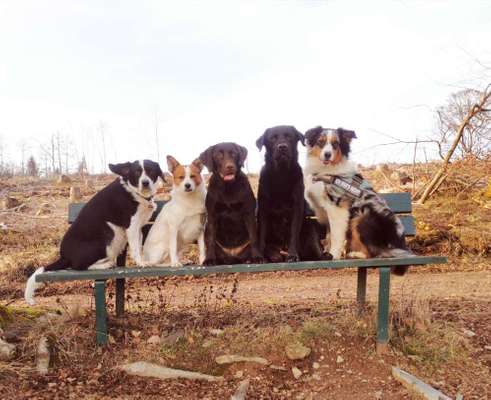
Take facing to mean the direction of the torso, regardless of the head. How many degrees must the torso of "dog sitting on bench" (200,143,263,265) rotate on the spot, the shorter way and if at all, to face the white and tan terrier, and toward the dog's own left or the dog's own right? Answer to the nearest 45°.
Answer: approximately 135° to the dog's own right

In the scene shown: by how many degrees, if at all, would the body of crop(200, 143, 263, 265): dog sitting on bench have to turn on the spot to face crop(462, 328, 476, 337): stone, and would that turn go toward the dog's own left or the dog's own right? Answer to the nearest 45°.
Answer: approximately 90° to the dog's own left

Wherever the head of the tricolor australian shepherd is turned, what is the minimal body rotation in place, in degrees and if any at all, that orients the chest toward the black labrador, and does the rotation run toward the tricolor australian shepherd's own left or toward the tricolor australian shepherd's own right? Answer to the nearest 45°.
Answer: approximately 45° to the tricolor australian shepherd's own right

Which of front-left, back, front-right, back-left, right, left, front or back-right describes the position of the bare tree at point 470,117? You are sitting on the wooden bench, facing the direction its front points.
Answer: back-left

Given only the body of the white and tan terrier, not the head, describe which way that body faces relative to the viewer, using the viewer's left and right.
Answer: facing the viewer and to the right of the viewer

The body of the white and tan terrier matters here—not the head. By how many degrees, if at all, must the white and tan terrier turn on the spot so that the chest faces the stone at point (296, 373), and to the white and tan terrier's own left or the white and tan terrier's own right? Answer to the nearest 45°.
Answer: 0° — it already faces it

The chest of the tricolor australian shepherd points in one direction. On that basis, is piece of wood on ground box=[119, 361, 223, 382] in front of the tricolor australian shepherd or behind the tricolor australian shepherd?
in front
